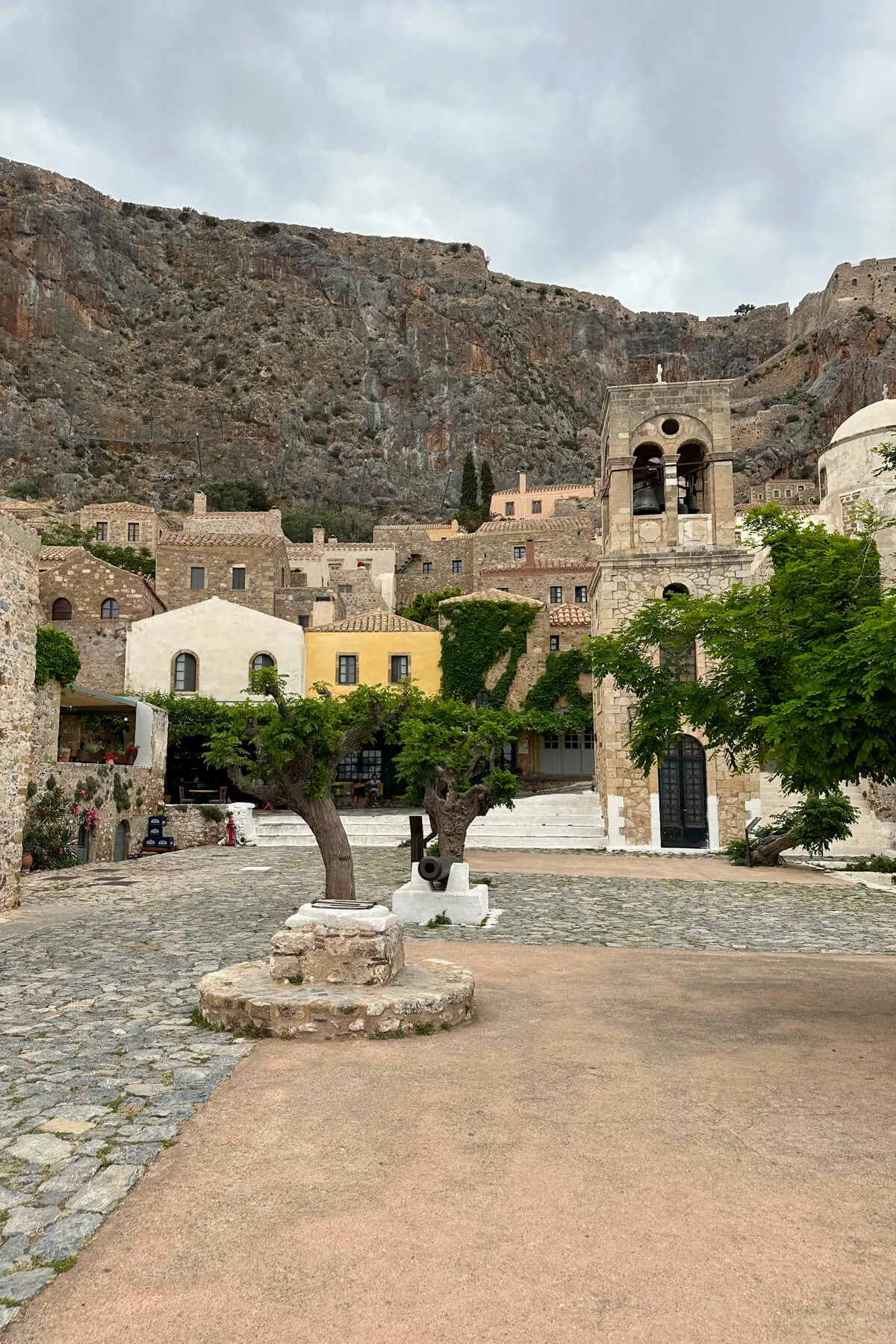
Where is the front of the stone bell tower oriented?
toward the camera

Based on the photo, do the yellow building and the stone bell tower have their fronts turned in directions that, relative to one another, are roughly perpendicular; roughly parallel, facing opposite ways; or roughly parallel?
roughly parallel

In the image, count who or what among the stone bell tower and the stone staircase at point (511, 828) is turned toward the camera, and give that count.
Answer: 2

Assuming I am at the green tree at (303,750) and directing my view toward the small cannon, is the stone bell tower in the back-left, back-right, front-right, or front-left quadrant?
front-left

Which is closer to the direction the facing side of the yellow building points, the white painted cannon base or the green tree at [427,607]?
the white painted cannon base

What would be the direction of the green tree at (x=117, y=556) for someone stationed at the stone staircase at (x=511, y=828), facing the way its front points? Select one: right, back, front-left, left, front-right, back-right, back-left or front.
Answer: back-right

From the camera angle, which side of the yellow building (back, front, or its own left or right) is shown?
front

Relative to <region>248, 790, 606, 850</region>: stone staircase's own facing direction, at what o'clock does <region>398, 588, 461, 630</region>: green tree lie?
The green tree is roughly at 6 o'clock from the stone staircase.

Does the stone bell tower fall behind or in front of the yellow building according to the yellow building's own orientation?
in front

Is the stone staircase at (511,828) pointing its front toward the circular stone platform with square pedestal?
yes

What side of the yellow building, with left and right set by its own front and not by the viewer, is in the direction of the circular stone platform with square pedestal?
front

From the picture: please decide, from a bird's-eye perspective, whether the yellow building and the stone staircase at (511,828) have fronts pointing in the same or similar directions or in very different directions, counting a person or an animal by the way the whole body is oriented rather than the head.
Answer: same or similar directions

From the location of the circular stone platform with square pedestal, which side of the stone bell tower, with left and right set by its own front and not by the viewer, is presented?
front

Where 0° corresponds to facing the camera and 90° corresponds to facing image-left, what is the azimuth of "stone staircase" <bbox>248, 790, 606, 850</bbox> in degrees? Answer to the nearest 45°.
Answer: approximately 0°
